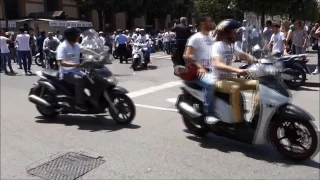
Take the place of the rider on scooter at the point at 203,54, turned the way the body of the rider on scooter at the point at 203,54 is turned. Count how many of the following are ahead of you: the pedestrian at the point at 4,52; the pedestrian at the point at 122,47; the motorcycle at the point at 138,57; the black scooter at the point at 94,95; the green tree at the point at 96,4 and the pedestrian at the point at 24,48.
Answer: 0

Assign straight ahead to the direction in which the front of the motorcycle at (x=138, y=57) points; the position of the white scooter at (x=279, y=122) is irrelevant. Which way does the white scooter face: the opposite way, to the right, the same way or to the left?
to the left

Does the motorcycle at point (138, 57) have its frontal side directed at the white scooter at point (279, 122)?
no

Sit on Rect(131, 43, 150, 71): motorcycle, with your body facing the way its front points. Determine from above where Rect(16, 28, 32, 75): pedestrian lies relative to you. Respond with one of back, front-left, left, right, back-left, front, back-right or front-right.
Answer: front-right

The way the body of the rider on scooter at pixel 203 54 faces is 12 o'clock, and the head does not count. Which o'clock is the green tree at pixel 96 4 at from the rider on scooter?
The green tree is roughly at 7 o'clock from the rider on scooter.

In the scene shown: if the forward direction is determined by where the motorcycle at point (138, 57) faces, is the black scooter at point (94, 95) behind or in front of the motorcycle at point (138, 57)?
in front

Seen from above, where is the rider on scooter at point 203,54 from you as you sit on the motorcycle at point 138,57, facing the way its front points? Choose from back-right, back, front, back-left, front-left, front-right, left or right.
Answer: front-left

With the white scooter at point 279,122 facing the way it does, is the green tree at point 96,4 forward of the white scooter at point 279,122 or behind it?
behind

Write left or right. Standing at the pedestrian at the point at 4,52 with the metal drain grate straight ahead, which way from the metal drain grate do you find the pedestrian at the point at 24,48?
left

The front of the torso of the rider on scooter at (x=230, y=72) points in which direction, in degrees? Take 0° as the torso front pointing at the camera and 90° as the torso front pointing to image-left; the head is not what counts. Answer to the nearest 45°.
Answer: approximately 315°

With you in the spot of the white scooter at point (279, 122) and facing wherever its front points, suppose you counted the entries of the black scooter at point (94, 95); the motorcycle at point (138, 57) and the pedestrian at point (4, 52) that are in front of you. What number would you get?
0

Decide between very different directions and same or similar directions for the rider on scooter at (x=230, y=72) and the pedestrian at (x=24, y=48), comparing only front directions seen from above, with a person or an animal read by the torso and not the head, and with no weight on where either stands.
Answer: very different directions

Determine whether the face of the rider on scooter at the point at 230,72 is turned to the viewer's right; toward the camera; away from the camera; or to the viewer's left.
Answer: to the viewer's right

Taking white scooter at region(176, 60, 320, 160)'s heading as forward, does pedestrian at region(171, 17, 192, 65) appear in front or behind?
behind

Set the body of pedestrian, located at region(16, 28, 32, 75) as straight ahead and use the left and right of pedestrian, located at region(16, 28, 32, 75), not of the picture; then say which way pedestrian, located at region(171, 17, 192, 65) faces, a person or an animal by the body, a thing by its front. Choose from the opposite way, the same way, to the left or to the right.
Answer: the same way

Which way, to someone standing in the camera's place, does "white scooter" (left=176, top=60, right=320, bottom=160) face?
facing the viewer and to the right of the viewer
